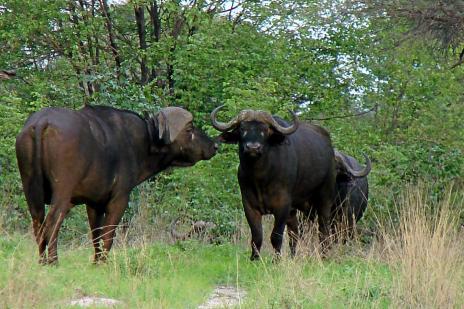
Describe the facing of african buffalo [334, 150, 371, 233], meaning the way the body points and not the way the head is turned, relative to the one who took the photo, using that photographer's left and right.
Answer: facing the viewer

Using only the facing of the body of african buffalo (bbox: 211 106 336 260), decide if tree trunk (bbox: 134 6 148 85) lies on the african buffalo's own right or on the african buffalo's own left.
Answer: on the african buffalo's own right

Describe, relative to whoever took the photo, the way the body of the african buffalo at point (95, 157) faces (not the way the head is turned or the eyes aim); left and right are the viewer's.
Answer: facing away from the viewer and to the right of the viewer

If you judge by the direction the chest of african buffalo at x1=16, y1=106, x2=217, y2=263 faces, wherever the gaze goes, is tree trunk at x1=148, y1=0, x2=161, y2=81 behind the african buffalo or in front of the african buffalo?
in front

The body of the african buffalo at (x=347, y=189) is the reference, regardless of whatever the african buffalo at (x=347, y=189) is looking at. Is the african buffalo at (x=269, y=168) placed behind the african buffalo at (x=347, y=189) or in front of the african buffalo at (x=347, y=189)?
in front

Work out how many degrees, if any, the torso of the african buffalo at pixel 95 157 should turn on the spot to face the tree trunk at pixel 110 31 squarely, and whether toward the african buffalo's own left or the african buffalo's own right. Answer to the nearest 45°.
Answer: approximately 45° to the african buffalo's own left

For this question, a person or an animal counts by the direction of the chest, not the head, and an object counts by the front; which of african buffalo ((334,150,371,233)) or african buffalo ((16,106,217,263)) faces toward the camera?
african buffalo ((334,150,371,233))

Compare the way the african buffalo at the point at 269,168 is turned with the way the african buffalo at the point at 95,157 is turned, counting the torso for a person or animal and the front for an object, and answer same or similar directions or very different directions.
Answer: very different directions

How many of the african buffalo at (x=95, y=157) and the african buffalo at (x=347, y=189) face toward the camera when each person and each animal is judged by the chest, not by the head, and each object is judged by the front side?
1

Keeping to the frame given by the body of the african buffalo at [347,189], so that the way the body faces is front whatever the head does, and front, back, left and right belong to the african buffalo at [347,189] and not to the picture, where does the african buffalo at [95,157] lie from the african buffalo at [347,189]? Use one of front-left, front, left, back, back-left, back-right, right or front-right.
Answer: front-right

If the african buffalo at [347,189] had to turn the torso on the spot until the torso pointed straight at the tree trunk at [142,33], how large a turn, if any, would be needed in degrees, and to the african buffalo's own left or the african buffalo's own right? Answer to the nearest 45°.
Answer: approximately 135° to the african buffalo's own right
